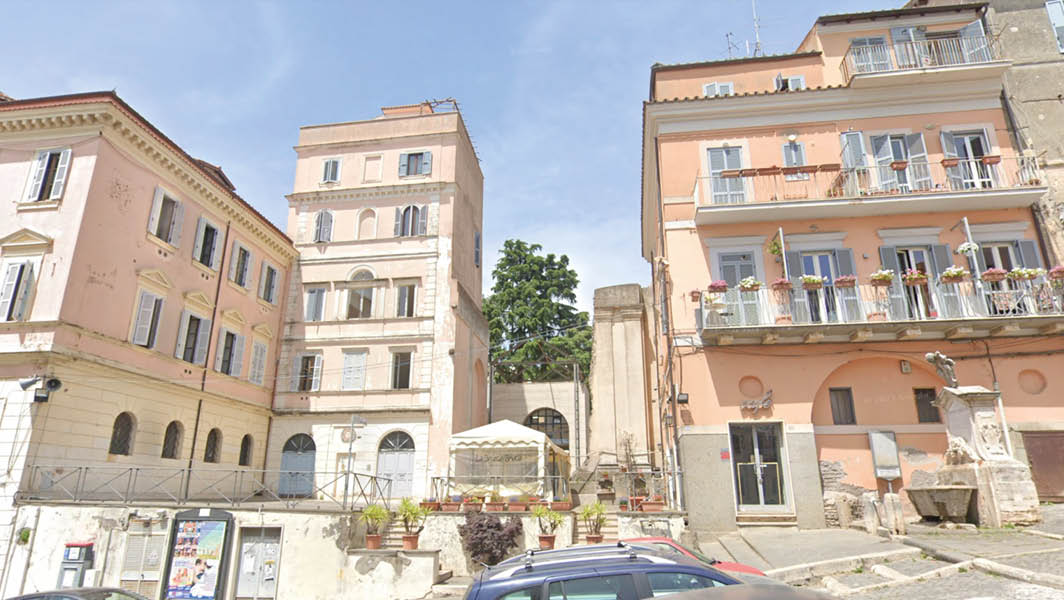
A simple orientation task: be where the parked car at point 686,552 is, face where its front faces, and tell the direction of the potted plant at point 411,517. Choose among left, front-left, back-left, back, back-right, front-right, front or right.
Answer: back-left

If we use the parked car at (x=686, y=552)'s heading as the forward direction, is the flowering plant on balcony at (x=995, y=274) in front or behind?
in front

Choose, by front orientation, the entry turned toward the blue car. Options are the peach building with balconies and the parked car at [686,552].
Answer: the peach building with balconies

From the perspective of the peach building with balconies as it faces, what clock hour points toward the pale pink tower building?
The pale pink tower building is roughly at 3 o'clock from the peach building with balconies.

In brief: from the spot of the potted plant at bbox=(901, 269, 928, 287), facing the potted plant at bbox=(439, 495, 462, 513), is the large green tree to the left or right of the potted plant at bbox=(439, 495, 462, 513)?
right

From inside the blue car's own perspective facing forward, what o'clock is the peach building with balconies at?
The peach building with balconies is roughly at 10 o'clock from the blue car.

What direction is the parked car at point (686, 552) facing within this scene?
to the viewer's right

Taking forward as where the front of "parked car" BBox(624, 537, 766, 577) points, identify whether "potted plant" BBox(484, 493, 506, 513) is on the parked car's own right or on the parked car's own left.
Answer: on the parked car's own left

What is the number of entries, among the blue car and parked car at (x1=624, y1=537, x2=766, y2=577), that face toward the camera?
0

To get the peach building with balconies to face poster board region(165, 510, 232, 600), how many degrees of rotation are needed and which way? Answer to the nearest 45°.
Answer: approximately 45° to its right

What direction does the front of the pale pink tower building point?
toward the camera

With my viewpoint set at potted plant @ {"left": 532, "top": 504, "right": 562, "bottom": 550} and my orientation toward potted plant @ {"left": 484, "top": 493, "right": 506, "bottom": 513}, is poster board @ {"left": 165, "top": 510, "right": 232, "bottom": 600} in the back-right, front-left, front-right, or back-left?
front-left

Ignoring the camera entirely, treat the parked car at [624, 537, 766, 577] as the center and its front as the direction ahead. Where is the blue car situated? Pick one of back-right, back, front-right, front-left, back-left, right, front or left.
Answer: right

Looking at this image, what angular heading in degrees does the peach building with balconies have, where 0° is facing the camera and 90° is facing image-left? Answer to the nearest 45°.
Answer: approximately 0°

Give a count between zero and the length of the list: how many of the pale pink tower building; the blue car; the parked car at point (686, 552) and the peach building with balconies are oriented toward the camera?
2

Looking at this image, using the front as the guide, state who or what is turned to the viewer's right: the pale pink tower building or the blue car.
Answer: the blue car
